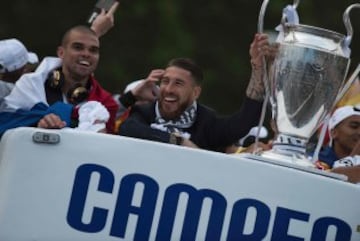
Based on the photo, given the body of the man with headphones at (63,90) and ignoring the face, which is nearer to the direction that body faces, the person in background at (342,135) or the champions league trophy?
the champions league trophy

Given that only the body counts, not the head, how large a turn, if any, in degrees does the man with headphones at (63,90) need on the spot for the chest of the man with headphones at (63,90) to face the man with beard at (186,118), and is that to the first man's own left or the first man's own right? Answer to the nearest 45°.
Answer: approximately 45° to the first man's own left

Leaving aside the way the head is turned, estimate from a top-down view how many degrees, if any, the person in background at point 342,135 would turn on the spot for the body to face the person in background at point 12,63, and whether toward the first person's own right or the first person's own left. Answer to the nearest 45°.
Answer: approximately 135° to the first person's own right

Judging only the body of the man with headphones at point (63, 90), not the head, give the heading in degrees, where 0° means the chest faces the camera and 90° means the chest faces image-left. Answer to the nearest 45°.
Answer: approximately 315°

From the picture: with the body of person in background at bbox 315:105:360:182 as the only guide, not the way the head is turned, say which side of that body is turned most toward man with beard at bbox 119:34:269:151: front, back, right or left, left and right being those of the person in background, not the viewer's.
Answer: right

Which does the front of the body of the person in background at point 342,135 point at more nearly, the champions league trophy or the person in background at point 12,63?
the champions league trophy

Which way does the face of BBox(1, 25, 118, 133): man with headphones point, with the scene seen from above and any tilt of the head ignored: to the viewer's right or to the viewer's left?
to the viewer's right

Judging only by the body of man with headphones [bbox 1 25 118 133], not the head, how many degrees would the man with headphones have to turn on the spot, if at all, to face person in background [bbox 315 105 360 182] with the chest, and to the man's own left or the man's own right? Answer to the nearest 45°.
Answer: approximately 45° to the man's own left
